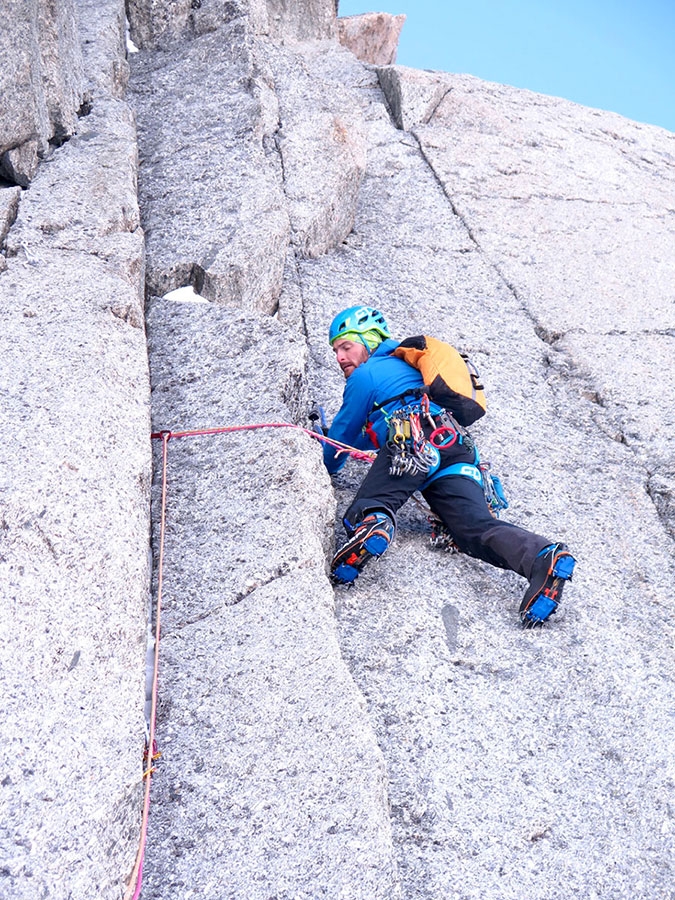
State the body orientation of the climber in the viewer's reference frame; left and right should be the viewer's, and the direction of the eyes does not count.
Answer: facing away from the viewer and to the left of the viewer
